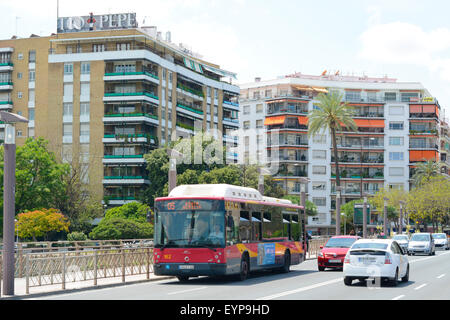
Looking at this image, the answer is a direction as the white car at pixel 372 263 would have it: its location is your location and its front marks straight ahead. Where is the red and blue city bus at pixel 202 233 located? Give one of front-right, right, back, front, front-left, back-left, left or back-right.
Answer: front-left

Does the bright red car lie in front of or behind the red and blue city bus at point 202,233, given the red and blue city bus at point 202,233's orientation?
behind

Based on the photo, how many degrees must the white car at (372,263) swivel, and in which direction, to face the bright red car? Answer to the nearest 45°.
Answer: approximately 45° to its left

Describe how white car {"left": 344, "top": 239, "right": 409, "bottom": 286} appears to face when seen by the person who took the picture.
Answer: facing away from the viewer and to the right of the viewer

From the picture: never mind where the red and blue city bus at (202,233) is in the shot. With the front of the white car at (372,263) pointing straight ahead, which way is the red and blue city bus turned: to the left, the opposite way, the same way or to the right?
the opposite way

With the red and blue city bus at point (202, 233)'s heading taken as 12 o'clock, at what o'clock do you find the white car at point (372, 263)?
The white car is roughly at 10 o'clock from the red and blue city bus.
